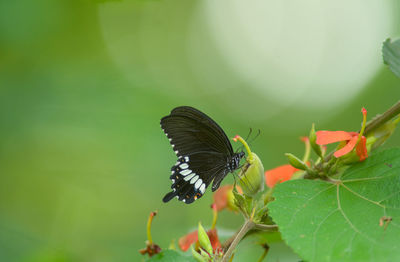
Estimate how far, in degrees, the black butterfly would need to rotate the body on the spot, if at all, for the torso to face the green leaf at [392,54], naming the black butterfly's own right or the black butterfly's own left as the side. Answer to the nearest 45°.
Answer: approximately 45° to the black butterfly's own right

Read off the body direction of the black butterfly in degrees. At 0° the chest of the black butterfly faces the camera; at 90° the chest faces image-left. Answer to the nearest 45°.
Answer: approximately 270°
